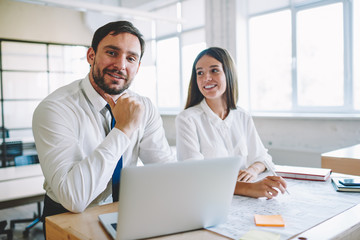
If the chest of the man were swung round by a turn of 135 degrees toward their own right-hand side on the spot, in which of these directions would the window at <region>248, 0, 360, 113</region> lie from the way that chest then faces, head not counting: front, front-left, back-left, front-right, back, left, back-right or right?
back-right

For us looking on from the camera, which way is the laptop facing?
facing away from the viewer and to the left of the viewer

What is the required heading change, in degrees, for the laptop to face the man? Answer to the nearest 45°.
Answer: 0° — it already faces them

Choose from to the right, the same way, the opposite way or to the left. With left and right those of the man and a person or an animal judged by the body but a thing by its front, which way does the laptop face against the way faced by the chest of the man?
the opposite way

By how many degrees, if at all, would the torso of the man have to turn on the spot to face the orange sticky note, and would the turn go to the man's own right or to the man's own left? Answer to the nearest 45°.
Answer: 0° — they already face it

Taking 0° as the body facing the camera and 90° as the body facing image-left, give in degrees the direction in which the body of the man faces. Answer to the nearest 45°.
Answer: approximately 315°

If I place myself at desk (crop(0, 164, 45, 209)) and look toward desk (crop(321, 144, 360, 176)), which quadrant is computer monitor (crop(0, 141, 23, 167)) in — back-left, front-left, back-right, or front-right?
back-left

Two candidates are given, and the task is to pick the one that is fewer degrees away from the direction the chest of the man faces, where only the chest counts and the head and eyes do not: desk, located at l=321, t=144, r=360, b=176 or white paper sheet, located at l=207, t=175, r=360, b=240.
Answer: the white paper sheet

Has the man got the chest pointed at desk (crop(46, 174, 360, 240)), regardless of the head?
yes
